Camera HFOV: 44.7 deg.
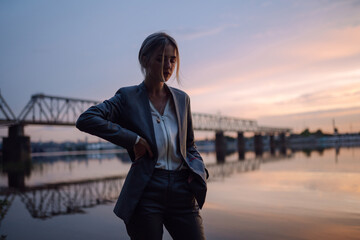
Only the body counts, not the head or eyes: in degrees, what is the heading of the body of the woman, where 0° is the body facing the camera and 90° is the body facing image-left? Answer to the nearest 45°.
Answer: approximately 315°
